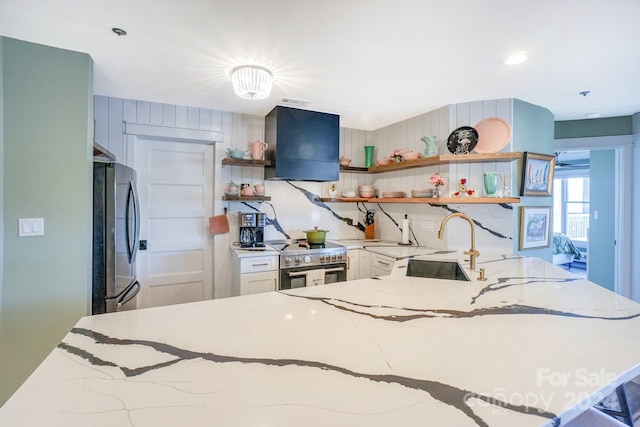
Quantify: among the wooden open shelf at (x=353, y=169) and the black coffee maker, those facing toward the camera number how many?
2

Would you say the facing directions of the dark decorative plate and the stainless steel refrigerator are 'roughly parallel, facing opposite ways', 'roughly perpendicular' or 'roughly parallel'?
roughly perpendicular

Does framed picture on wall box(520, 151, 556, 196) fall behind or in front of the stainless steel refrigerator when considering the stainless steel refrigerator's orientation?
in front

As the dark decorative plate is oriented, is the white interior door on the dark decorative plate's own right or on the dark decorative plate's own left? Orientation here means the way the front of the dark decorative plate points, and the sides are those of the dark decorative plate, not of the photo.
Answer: on the dark decorative plate's own right

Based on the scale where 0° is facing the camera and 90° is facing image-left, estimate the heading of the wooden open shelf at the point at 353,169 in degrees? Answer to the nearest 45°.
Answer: approximately 0°

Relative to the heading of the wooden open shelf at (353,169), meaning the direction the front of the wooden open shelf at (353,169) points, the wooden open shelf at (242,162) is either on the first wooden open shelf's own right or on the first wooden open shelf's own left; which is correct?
on the first wooden open shelf's own right

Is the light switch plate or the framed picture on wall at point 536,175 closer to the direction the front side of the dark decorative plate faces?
the light switch plate

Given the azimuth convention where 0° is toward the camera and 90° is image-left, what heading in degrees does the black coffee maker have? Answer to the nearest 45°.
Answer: approximately 0°

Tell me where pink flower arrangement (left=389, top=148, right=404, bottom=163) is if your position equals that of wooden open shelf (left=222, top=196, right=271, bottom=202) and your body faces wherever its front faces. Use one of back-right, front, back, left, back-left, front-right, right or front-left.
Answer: left

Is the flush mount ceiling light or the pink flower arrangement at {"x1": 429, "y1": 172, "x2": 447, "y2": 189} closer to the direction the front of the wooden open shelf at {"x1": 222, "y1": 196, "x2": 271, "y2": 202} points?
the flush mount ceiling light
